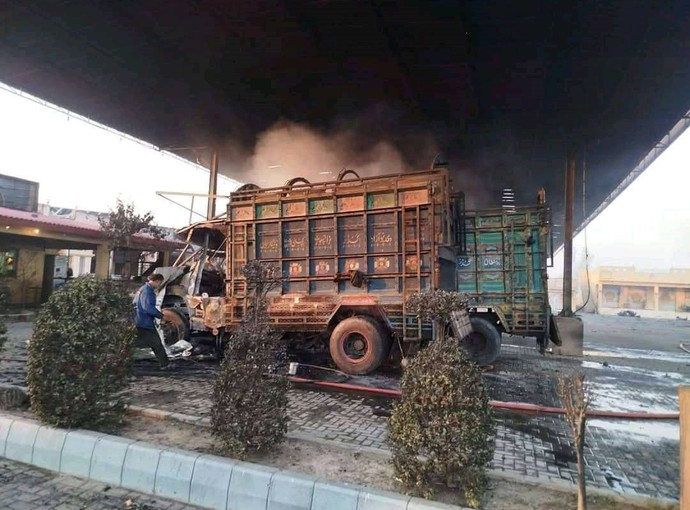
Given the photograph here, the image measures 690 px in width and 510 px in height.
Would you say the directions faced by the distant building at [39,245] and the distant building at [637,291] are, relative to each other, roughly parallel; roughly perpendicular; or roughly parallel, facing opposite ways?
roughly perpendicular

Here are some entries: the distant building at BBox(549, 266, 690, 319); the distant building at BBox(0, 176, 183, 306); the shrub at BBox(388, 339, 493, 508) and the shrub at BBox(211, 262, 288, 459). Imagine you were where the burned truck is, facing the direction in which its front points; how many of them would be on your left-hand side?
2

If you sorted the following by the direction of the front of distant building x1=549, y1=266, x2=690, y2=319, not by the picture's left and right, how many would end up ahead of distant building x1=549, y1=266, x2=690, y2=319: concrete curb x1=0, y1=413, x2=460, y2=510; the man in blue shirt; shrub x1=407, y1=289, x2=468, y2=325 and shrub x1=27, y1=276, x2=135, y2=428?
4

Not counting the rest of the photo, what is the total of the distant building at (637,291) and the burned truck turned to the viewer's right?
0

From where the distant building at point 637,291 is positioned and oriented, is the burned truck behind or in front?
in front

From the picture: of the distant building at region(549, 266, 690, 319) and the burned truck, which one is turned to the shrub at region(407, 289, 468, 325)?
the distant building

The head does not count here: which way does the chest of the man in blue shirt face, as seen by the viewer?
to the viewer's right

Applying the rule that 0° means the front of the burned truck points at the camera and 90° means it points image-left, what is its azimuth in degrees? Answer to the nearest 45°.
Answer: approximately 90°

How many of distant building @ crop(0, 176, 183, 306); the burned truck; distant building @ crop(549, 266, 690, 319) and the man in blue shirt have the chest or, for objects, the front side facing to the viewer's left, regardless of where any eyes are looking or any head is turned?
1

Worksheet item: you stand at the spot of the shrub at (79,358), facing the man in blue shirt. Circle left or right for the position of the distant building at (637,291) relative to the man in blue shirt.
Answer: right

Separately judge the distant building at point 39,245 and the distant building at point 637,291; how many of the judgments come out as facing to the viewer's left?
0

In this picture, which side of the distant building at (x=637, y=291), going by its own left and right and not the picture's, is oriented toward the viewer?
front

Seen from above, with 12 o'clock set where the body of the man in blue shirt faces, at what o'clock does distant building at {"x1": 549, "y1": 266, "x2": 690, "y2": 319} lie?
The distant building is roughly at 11 o'clock from the man in blue shirt.

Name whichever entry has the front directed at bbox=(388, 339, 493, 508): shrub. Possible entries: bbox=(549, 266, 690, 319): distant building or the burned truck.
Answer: the distant building

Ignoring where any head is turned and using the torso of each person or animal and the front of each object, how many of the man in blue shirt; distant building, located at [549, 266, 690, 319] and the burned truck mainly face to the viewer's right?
1
